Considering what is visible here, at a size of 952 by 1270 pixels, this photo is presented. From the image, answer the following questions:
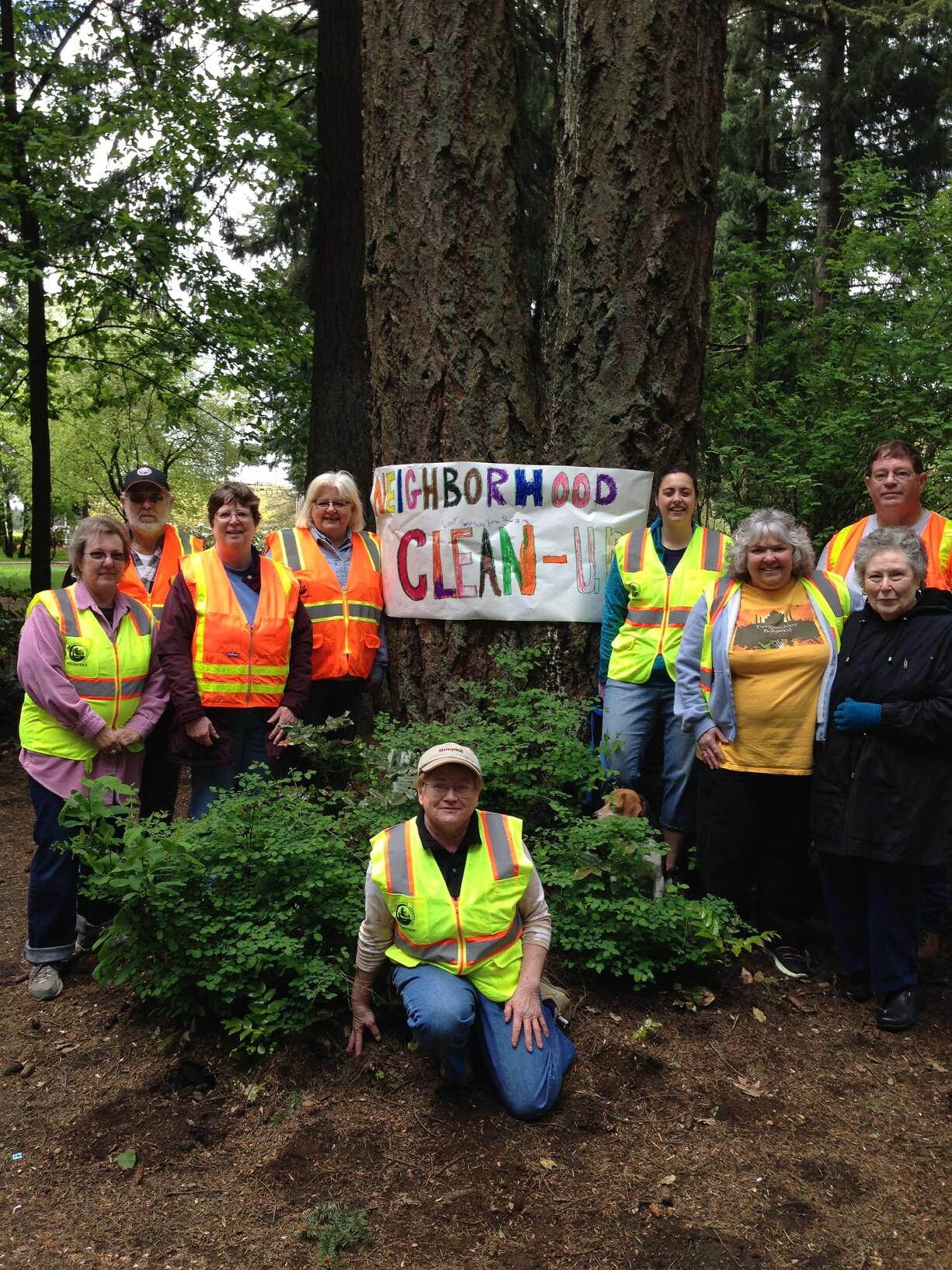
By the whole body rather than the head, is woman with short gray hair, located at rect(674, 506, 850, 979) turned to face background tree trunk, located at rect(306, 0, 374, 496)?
no

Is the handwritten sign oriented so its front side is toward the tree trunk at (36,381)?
no

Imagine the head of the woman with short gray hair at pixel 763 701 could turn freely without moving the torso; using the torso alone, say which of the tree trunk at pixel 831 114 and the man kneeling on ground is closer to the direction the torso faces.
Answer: the man kneeling on ground

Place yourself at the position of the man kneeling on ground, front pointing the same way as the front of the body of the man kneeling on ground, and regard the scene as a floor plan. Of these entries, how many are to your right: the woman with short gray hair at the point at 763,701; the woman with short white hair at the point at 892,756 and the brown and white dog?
0

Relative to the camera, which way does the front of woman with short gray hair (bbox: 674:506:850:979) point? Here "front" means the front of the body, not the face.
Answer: toward the camera

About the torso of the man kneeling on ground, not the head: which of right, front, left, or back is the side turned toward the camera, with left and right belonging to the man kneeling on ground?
front

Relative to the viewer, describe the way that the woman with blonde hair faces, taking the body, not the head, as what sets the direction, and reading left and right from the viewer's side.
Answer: facing the viewer

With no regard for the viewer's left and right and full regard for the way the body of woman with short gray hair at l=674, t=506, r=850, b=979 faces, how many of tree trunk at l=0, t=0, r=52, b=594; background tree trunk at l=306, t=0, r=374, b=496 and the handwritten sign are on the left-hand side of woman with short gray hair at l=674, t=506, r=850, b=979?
0

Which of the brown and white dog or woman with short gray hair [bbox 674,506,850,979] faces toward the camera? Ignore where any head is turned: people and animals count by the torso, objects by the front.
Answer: the woman with short gray hair

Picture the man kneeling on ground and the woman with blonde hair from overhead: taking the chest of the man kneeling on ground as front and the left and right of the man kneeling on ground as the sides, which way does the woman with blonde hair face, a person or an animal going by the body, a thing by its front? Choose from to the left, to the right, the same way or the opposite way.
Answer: the same way

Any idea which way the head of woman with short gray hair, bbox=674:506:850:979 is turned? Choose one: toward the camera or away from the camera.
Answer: toward the camera

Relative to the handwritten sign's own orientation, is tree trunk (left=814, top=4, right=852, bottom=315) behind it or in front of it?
behind

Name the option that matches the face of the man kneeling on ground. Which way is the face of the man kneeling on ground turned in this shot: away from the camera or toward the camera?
toward the camera
